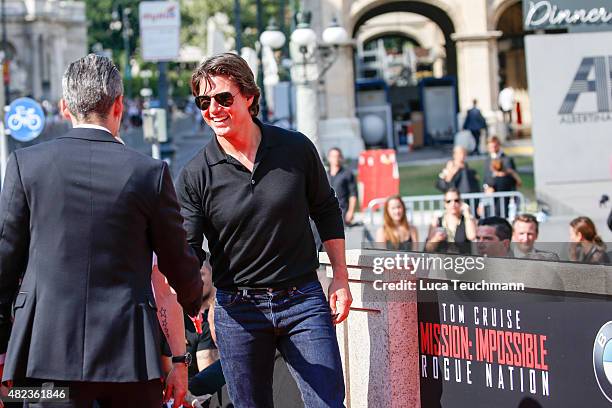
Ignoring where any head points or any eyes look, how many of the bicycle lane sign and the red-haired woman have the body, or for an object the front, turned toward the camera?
2

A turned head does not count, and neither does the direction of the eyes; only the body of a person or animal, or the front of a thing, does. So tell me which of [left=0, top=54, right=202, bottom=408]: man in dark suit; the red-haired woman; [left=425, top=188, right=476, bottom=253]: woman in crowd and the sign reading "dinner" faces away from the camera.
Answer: the man in dark suit

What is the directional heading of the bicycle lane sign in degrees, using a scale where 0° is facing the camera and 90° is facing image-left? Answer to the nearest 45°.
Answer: approximately 0°

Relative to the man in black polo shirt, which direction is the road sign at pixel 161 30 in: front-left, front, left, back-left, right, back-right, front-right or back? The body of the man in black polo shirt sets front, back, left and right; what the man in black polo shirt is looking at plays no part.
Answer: back

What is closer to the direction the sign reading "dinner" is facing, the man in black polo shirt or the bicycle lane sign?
the man in black polo shirt

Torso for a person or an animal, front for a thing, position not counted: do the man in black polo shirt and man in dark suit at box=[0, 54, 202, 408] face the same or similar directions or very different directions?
very different directions

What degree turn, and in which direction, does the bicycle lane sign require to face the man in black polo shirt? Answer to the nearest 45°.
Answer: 0° — it already faces them

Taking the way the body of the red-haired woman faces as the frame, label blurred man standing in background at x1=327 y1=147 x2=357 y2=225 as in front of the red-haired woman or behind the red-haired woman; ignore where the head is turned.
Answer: behind

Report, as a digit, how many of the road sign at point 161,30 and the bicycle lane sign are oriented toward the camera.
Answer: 2

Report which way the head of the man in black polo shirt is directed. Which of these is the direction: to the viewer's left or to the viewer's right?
to the viewer's left

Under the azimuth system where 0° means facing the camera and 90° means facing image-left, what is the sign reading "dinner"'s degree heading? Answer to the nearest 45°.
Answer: approximately 0°
